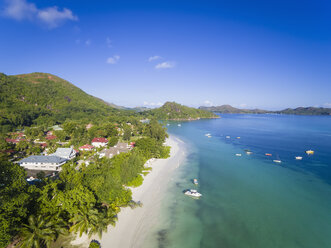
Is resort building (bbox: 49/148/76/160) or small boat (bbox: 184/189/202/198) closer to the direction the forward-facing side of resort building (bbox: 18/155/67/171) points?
the small boat

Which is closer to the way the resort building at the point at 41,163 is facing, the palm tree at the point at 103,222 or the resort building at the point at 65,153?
the palm tree

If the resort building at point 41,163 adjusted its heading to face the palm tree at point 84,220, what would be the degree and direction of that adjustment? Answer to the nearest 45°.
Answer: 0° — it already faces it

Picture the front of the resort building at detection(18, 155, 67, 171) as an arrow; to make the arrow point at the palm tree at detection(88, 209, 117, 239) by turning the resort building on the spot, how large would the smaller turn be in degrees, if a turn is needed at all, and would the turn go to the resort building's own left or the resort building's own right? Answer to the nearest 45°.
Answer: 0° — it already faces it

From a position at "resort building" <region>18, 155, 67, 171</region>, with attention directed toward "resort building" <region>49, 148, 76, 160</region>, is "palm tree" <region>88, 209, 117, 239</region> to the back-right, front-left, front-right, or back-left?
back-right

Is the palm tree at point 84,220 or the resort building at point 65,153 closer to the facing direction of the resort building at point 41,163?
the palm tree

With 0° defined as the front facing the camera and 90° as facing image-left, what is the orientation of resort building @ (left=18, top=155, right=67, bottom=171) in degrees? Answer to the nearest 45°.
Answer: approximately 0°

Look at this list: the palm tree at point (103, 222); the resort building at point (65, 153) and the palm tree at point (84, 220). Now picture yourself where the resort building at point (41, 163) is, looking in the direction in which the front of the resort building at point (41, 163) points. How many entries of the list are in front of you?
2
